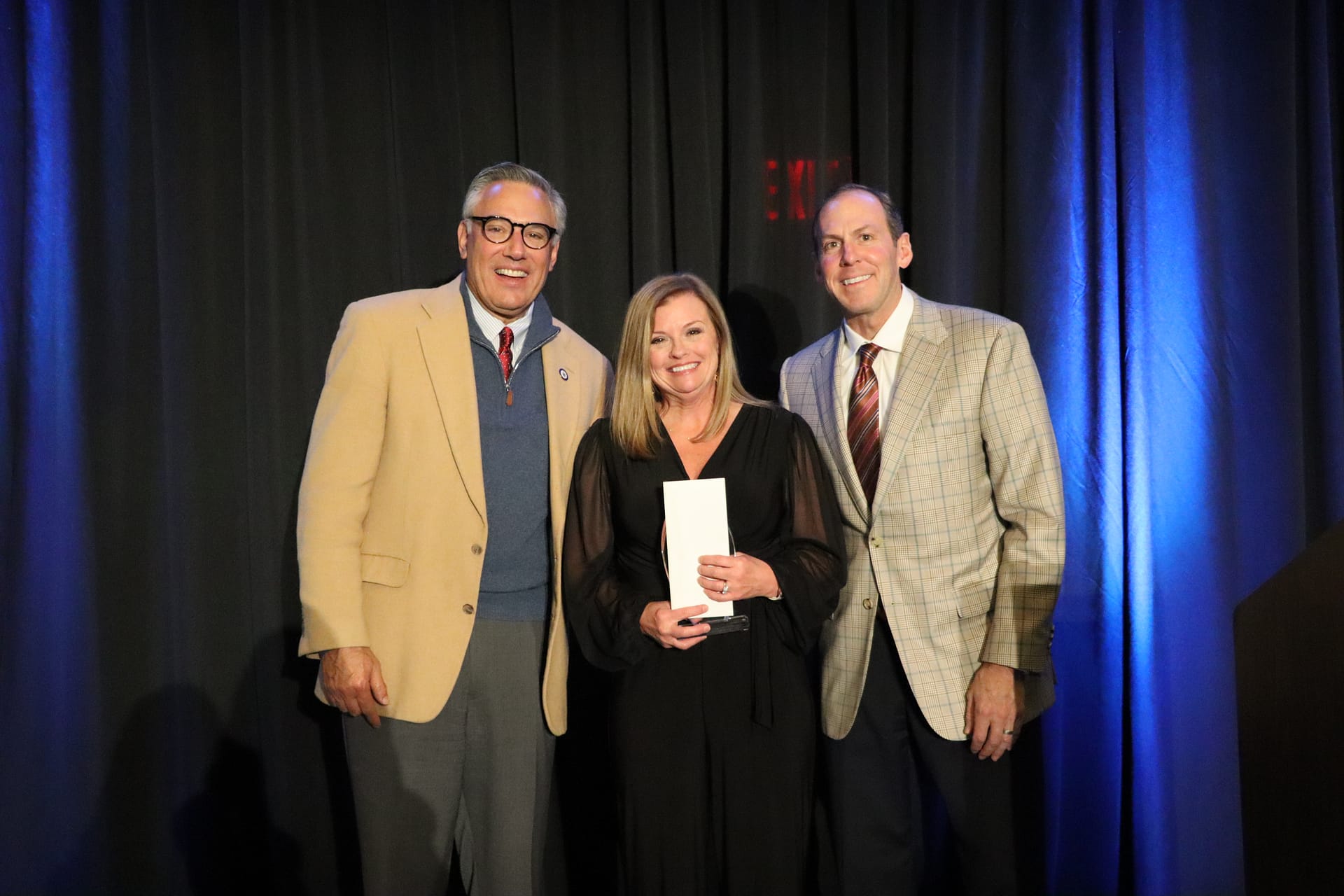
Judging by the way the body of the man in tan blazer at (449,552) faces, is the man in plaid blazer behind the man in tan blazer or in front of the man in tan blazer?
in front

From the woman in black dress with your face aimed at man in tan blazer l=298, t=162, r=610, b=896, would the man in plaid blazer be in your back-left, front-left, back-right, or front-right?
back-right

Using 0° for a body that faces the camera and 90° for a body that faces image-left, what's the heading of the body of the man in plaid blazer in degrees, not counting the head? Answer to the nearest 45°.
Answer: approximately 45°

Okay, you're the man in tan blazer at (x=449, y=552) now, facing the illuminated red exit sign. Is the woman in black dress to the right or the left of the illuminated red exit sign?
right

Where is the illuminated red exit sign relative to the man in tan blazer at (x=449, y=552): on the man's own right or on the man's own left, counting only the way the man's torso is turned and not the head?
on the man's own left

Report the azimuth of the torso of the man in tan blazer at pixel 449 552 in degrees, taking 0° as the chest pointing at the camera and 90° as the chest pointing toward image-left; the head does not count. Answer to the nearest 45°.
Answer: approximately 315°

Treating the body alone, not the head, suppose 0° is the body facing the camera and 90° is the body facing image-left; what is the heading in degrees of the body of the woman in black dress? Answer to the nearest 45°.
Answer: approximately 0°

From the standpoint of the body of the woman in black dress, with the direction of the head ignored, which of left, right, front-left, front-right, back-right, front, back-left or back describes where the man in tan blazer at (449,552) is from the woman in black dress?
right
